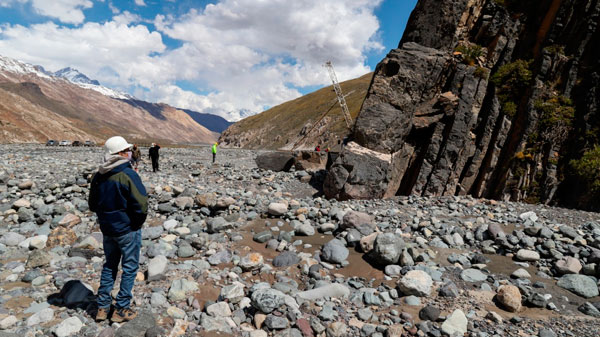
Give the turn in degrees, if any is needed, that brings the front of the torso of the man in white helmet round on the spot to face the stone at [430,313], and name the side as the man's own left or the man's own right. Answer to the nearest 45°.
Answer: approximately 45° to the man's own right

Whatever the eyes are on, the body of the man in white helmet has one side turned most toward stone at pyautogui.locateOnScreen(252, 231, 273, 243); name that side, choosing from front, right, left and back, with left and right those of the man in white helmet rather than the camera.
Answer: front

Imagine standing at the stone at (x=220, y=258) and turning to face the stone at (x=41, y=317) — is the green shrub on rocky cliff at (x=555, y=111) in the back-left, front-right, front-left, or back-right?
back-left

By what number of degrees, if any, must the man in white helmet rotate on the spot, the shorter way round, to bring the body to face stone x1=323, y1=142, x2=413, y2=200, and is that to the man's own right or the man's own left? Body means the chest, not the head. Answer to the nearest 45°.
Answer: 0° — they already face it

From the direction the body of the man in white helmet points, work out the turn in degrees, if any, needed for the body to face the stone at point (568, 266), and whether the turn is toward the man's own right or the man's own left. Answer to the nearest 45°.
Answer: approximately 45° to the man's own right

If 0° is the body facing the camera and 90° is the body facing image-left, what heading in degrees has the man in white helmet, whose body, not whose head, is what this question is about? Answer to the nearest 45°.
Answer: approximately 225°

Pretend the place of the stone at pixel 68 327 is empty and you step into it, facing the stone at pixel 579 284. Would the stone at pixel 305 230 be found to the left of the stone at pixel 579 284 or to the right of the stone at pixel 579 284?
left

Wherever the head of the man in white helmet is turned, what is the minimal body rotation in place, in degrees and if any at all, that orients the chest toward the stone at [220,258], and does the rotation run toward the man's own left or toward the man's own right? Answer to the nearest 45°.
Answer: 0° — they already face it

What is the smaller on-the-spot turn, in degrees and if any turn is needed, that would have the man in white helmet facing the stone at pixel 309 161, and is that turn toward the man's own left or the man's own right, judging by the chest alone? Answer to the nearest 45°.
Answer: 0° — they already face it
